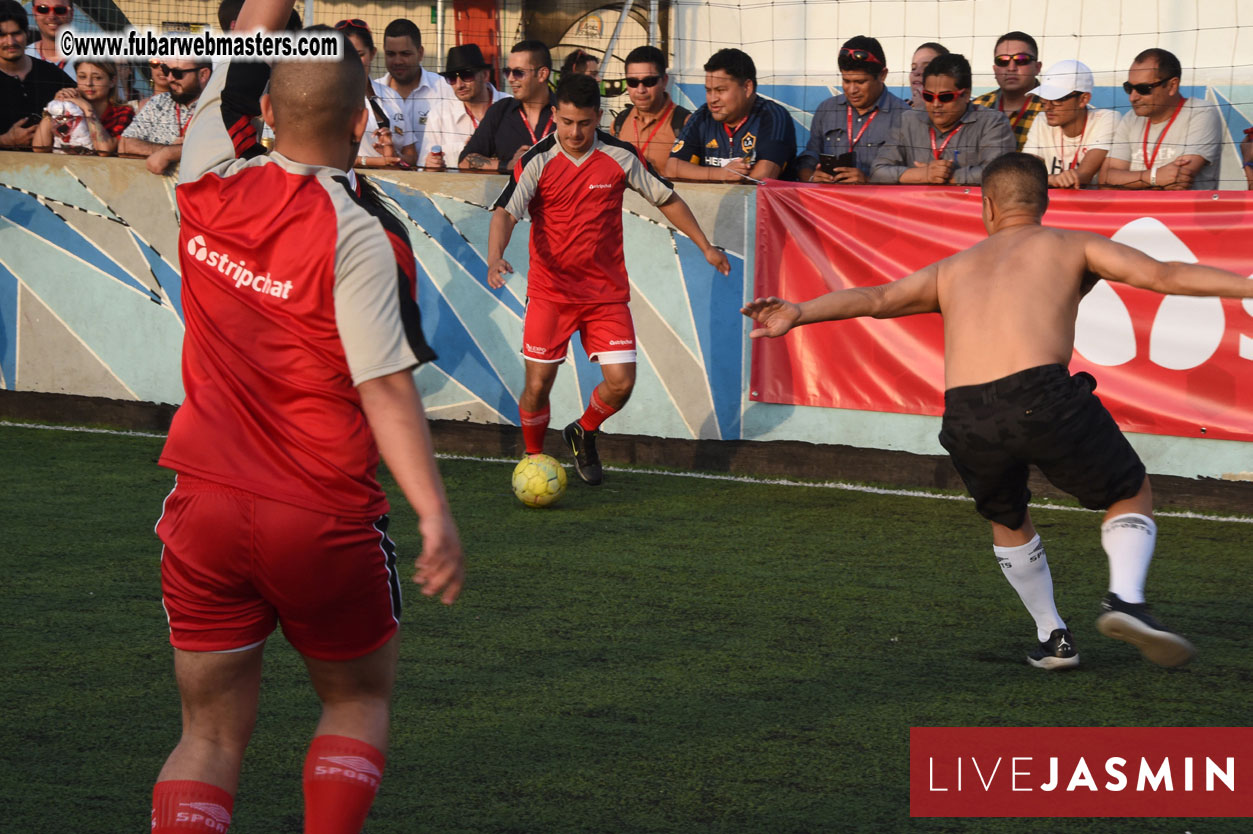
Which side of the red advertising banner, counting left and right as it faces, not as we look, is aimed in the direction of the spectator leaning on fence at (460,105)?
right

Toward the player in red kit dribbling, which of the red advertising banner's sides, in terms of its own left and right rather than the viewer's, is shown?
right

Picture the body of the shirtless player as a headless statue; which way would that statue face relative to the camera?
away from the camera

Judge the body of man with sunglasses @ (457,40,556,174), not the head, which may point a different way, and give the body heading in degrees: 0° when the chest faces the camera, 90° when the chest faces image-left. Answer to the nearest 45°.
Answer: approximately 45°

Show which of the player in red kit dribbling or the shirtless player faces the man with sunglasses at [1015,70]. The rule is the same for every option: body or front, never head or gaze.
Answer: the shirtless player

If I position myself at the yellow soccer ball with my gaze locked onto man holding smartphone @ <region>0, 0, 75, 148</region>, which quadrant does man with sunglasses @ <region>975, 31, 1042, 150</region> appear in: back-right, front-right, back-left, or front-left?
back-right

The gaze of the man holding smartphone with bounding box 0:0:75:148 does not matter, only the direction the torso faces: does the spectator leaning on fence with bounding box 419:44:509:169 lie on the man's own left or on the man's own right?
on the man's own left

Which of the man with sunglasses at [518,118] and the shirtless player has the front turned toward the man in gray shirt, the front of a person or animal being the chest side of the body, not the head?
the shirtless player

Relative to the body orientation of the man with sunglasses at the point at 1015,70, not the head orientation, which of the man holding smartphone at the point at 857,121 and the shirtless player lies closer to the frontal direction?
the shirtless player

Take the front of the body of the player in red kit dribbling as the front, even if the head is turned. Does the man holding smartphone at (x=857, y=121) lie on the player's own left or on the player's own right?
on the player's own left

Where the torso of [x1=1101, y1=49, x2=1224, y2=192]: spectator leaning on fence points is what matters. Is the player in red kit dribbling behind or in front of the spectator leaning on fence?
in front

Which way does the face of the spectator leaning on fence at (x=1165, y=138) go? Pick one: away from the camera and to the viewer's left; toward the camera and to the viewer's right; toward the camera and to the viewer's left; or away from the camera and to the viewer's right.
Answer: toward the camera and to the viewer's left
